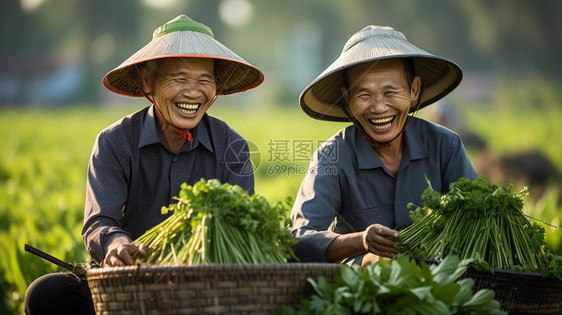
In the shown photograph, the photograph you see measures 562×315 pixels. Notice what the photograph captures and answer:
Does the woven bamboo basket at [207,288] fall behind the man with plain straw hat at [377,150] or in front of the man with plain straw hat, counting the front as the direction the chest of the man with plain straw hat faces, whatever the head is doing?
in front

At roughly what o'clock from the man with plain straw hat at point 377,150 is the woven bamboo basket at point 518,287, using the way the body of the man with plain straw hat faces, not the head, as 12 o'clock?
The woven bamboo basket is roughly at 11 o'clock from the man with plain straw hat.

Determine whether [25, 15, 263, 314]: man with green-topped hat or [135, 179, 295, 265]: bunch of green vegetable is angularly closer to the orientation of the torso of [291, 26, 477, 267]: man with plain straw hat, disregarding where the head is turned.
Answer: the bunch of green vegetable

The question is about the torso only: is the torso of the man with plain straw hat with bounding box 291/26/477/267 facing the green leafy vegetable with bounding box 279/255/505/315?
yes

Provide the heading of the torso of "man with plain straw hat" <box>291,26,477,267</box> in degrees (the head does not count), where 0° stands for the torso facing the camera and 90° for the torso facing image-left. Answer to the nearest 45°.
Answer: approximately 0°

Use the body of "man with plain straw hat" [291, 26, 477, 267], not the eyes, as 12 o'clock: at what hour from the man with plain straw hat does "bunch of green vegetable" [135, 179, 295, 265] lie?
The bunch of green vegetable is roughly at 1 o'clock from the man with plain straw hat.
